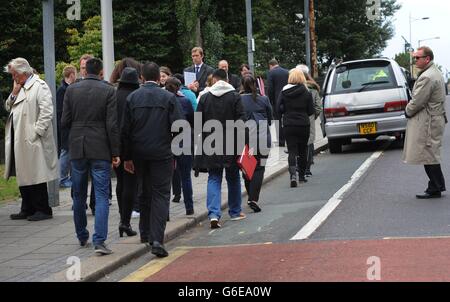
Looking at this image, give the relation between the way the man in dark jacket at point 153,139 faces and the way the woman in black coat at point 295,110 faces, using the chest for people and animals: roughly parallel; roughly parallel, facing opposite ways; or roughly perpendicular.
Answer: roughly parallel

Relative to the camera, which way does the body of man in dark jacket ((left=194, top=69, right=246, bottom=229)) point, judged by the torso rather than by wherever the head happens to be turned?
away from the camera

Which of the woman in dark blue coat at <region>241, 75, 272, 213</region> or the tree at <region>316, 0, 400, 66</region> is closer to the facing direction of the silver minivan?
the tree

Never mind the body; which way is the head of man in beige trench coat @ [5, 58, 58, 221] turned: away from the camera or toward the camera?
toward the camera

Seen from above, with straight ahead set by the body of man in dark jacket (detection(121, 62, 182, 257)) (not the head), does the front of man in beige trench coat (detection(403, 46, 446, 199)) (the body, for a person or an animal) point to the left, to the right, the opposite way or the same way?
to the left

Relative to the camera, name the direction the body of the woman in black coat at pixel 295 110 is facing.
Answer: away from the camera

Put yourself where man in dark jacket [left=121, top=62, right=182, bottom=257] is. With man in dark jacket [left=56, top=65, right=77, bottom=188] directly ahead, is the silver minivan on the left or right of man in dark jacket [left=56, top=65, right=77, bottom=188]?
right

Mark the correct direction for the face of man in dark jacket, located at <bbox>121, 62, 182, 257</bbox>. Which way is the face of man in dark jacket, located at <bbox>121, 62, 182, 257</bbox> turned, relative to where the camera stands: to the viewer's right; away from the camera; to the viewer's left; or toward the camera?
away from the camera

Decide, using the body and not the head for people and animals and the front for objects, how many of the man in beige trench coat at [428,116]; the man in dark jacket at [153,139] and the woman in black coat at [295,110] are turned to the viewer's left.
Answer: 1

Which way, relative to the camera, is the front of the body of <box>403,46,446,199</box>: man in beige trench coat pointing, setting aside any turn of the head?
to the viewer's left
